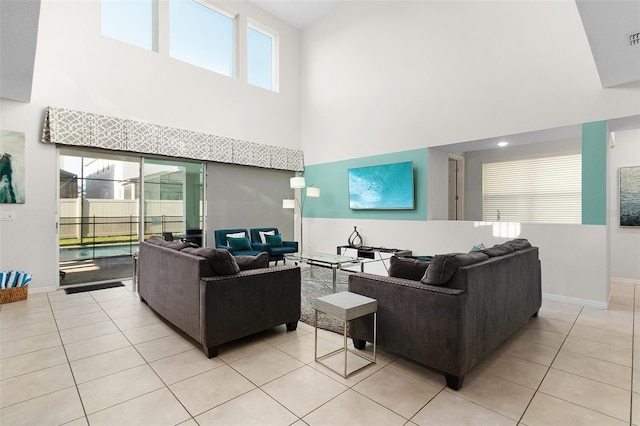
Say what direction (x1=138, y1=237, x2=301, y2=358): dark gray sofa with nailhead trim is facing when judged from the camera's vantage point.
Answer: facing away from the viewer and to the right of the viewer

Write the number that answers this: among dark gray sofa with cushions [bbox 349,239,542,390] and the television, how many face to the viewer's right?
0

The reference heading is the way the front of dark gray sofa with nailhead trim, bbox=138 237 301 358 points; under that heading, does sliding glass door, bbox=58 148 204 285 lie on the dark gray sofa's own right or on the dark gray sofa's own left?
on the dark gray sofa's own left

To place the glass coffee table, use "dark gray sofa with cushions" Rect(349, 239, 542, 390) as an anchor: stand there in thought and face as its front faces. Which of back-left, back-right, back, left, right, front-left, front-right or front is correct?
front

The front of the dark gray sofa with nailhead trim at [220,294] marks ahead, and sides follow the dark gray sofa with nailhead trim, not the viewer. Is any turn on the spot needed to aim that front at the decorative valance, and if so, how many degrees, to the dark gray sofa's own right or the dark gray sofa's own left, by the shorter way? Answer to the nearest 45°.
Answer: approximately 45° to the dark gray sofa's own left

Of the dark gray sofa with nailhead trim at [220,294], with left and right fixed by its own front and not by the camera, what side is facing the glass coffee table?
front

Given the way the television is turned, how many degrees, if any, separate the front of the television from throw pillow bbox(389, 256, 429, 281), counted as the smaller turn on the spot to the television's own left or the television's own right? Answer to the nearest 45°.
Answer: approximately 45° to the television's own left

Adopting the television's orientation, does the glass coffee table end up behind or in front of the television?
in front

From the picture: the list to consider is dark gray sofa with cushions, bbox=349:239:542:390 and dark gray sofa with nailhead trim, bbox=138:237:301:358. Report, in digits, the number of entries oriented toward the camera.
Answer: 0

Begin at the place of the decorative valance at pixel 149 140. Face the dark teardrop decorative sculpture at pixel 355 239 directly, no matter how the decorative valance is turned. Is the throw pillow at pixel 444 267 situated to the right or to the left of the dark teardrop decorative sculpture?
right

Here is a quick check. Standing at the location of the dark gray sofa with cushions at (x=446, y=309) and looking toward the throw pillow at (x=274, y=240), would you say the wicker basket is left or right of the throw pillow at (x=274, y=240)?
left

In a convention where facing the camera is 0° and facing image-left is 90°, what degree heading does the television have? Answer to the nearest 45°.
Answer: approximately 45°

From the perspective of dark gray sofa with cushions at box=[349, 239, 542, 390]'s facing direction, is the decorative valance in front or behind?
in front

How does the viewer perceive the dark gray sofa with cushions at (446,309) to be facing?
facing away from the viewer and to the left of the viewer
